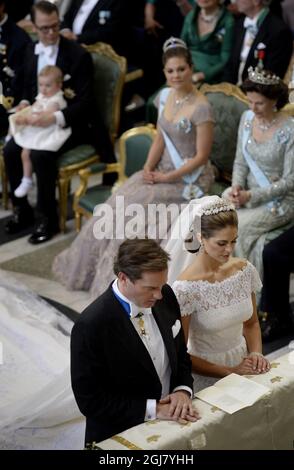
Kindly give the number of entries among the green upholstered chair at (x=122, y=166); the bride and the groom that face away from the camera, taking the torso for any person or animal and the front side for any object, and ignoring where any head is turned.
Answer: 0

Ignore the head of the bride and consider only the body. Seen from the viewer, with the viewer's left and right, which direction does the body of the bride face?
facing the viewer and to the right of the viewer

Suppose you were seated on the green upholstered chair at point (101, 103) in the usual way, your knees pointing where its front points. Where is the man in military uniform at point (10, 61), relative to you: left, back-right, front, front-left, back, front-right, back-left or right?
right

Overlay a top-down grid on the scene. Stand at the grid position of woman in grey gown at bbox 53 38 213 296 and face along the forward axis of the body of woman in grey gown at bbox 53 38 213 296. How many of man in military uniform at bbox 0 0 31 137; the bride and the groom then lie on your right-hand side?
1

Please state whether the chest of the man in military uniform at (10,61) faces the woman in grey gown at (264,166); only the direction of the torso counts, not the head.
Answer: no

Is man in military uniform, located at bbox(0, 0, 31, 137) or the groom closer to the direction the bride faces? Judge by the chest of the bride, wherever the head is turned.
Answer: the groom

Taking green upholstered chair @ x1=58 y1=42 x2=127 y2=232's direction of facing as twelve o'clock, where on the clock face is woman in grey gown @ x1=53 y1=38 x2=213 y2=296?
The woman in grey gown is roughly at 10 o'clock from the green upholstered chair.

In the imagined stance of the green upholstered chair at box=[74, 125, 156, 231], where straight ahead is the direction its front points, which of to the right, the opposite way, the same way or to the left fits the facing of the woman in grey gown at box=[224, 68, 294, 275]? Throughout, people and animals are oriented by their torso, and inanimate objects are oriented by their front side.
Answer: the same way

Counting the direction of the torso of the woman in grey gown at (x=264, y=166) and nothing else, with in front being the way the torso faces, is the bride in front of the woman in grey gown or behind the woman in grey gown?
in front

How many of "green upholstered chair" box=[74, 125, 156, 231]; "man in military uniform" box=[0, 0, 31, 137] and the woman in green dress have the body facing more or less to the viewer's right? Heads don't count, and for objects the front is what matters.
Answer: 0

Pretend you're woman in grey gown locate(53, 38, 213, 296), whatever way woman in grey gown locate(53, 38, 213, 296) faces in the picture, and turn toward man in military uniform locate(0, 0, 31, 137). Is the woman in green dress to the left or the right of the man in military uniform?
right

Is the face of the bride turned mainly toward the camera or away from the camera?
toward the camera

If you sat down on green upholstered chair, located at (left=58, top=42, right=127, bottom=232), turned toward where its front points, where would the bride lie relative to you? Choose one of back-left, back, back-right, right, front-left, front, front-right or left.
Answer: front-left

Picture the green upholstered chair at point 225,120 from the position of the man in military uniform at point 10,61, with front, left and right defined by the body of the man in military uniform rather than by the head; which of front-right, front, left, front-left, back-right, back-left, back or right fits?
left

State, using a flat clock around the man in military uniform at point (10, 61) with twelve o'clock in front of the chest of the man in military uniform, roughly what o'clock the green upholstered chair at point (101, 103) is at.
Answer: The green upholstered chair is roughly at 9 o'clock from the man in military uniform.

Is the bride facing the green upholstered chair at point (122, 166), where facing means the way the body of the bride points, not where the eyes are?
no

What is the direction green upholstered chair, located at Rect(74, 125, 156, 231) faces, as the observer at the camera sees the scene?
facing the viewer and to the left of the viewer

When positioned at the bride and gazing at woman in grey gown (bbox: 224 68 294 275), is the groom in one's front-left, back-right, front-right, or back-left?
back-left

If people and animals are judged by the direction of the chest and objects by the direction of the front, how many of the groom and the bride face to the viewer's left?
0

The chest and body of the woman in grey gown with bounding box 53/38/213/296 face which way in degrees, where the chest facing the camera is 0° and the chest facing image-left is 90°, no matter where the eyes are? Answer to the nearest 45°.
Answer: approximately 45°

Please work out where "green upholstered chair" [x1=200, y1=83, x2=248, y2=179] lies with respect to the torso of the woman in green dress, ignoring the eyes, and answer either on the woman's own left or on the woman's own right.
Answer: on the woman's own left
